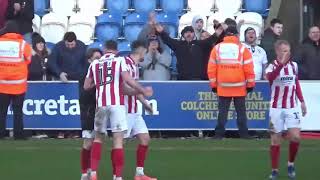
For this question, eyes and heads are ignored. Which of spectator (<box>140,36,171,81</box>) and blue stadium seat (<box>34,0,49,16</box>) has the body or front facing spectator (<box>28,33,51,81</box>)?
the blue stadium seat

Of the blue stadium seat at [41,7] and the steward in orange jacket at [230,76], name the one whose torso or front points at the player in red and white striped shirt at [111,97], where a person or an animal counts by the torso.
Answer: the blue stadium seat

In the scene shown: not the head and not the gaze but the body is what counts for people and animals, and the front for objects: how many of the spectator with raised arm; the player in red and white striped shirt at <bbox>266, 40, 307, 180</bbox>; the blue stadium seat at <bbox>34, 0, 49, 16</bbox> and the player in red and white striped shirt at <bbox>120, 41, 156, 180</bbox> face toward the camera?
3

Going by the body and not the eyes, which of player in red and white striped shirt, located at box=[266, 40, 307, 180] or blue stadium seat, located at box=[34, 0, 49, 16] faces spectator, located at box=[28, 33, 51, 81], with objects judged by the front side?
the blue stadium seat

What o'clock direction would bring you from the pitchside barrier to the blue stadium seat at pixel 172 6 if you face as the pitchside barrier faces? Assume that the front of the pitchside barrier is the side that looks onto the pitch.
The blue stadium seat is roughly at 6 o'clock from the pitchside barrier.
